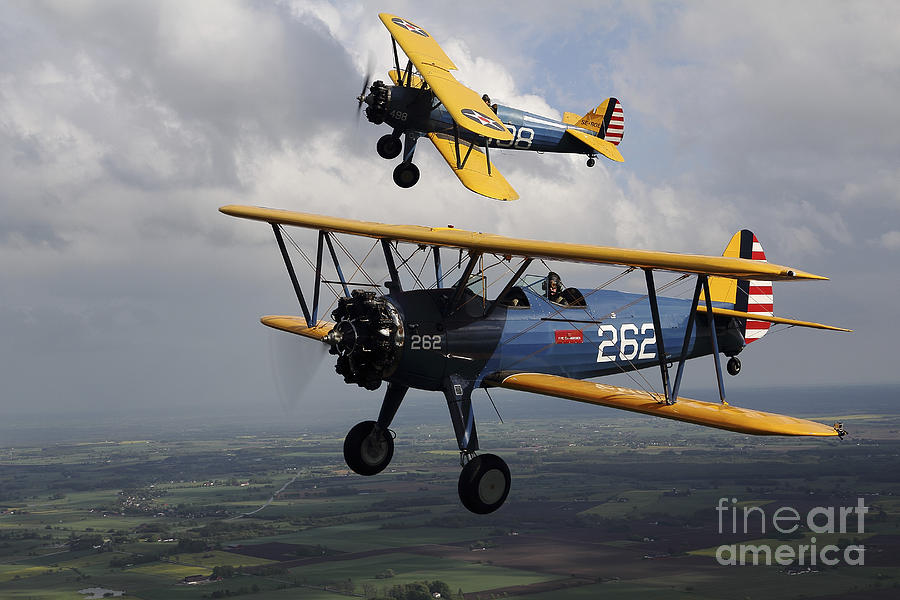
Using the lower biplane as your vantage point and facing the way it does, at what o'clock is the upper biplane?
The upper biplane is roughly at 4 o'clock from the lower biplane.

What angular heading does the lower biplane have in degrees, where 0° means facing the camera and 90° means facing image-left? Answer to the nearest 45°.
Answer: approximately 45°
